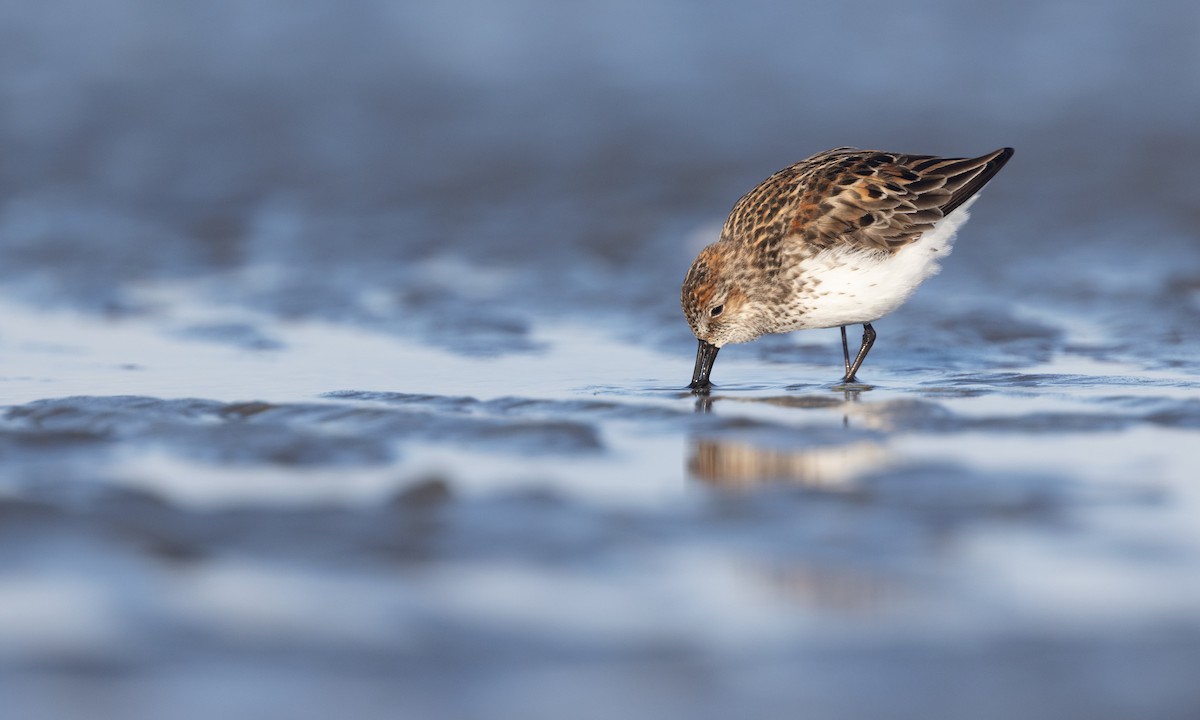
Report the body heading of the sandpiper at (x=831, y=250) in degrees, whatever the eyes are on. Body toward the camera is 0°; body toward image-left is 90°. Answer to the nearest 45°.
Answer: approximately 90°
